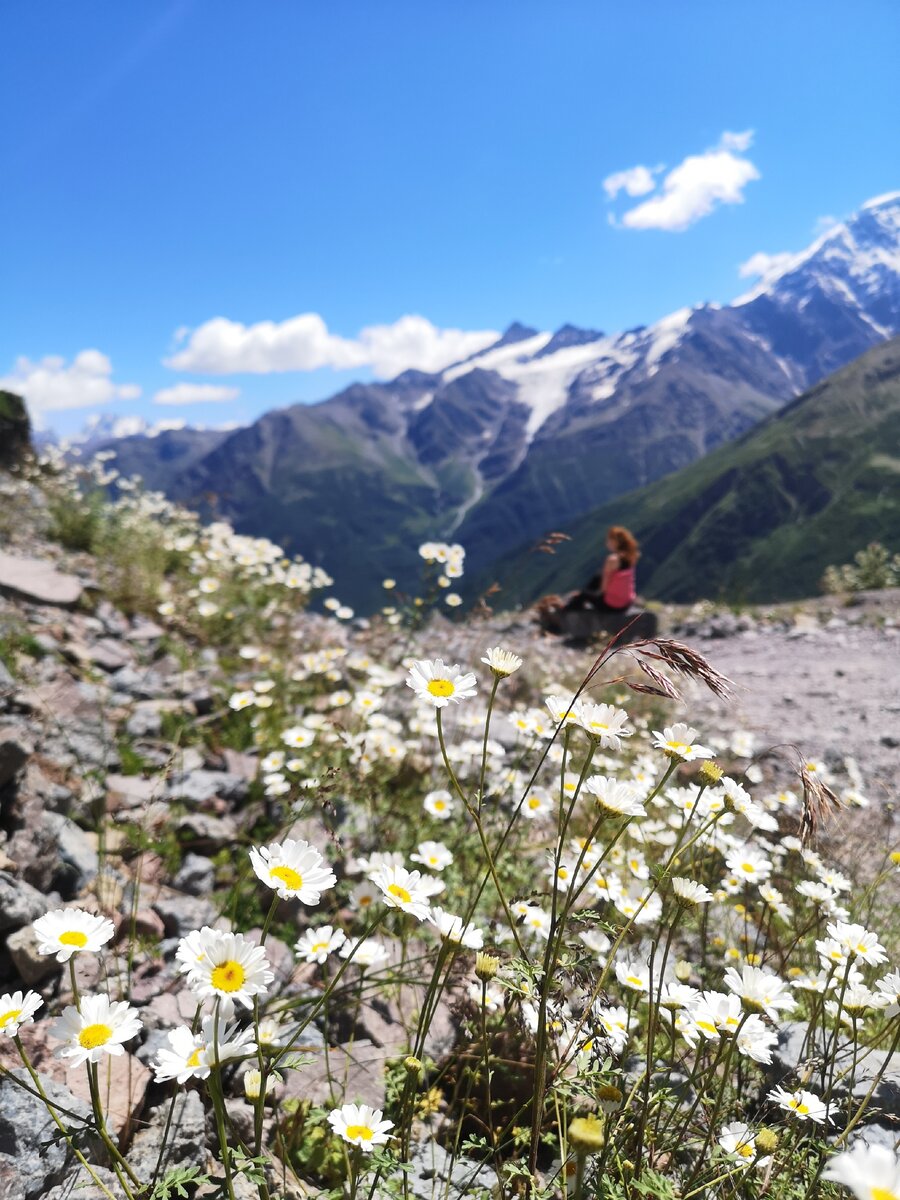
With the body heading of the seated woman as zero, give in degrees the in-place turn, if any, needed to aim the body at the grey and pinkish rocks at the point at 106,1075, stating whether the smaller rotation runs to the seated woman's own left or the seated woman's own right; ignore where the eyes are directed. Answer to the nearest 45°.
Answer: approximately 90° to the seated woman's own left

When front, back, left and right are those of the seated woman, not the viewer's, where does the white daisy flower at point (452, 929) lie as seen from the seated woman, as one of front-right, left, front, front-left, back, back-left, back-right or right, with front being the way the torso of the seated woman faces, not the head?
left

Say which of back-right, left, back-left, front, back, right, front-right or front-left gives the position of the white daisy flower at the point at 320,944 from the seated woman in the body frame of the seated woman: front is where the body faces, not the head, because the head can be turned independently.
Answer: left

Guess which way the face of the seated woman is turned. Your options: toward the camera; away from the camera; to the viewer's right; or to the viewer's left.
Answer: to the viewer's left

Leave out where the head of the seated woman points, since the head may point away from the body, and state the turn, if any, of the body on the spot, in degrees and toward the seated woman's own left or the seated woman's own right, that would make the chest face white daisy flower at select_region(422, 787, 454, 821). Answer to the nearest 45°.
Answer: approximately 90° to the seated woman's own left
